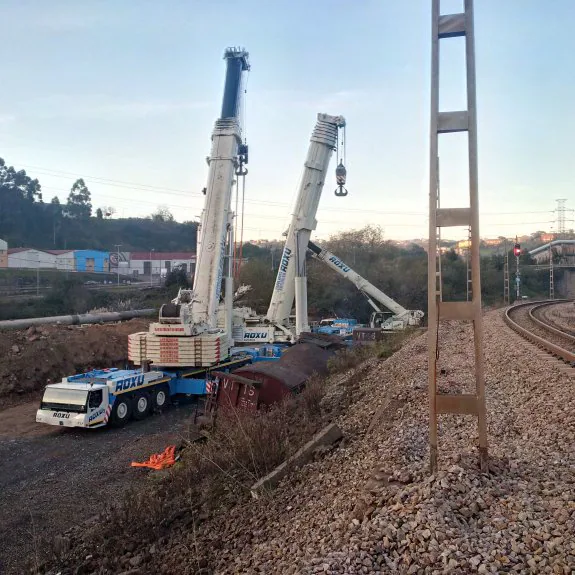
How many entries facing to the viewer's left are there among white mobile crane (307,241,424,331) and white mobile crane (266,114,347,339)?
1

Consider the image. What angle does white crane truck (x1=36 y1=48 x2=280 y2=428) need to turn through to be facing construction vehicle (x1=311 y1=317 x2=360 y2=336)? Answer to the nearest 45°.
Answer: approximately 180°

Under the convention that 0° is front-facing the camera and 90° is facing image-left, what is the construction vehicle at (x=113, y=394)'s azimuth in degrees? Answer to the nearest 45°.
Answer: approximately 45°

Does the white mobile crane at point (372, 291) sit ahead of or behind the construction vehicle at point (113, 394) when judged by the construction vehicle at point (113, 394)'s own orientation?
behind

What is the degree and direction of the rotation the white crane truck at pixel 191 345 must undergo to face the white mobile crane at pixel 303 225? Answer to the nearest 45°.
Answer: approximately 180°

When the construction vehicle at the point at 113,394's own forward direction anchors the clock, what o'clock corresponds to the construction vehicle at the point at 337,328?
the construction vehicle at the point at 337,328 is roughly at 6 o'clock from the construction vehicle at the point at 113,394.

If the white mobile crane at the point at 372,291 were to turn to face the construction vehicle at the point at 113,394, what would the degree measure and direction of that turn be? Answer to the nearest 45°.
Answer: approximately 45° to its left

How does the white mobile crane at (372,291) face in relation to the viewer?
to the viewer's left

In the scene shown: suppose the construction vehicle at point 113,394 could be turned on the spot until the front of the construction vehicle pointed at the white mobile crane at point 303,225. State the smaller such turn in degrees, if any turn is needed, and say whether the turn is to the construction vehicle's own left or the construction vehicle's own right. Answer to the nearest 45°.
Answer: approximately 180°

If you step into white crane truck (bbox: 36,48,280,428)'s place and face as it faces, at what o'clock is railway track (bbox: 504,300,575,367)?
The railway track is roughly at 8 o'clock from the white crane truck.
